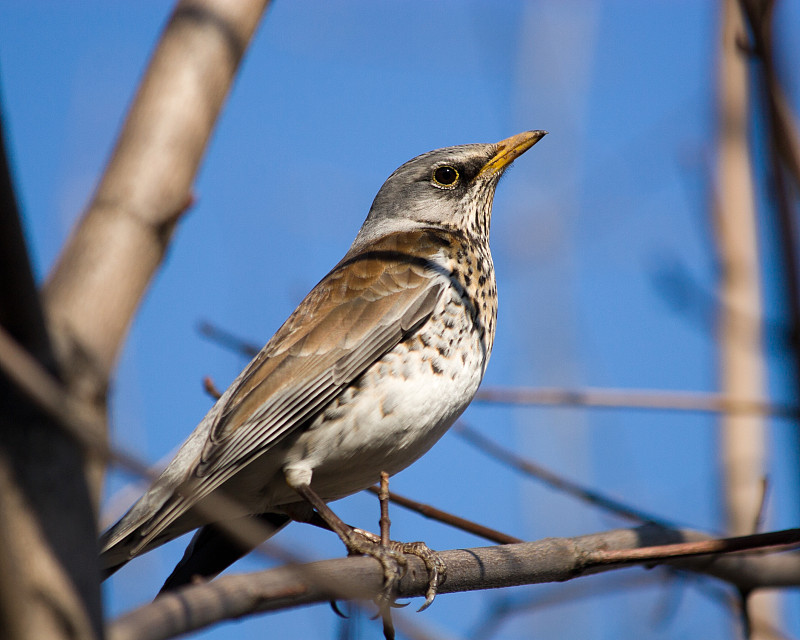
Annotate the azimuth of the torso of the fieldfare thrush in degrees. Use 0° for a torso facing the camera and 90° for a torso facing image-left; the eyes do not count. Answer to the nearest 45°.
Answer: approximately 270°
